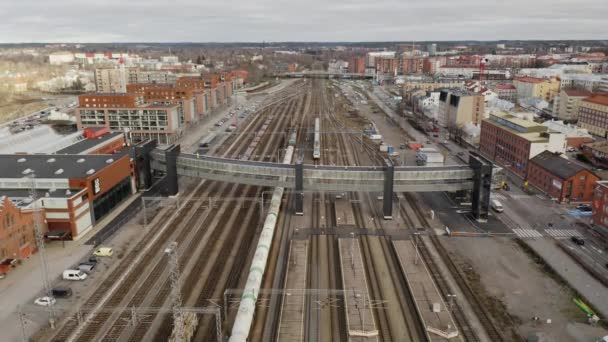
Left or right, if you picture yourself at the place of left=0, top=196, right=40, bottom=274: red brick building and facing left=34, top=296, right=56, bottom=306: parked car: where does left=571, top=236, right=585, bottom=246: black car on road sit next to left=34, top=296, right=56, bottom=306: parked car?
left

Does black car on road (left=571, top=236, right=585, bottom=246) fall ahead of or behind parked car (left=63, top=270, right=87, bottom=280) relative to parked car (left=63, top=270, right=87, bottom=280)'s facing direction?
ahead

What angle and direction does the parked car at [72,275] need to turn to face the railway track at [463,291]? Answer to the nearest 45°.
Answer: approximately 45° to its right

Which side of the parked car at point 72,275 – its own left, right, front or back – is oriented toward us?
right

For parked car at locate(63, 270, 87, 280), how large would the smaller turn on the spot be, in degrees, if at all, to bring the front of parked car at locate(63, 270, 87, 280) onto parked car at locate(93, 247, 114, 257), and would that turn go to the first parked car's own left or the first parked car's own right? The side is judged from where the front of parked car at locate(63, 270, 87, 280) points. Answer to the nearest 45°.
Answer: approximately 45° to the first parked car's own left

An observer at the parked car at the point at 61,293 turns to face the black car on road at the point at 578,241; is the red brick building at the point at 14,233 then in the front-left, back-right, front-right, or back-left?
back-left

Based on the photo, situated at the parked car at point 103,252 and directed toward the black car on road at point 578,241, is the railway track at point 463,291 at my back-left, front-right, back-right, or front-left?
front-right

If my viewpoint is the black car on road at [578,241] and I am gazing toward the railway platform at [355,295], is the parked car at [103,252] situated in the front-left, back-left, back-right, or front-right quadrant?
front-right

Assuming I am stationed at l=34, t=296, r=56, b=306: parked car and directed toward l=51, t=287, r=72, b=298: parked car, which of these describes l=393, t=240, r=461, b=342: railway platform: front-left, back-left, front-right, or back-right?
front-right

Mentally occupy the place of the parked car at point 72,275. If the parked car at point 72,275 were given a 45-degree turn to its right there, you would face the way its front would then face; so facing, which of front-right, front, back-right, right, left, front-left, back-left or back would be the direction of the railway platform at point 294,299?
front
